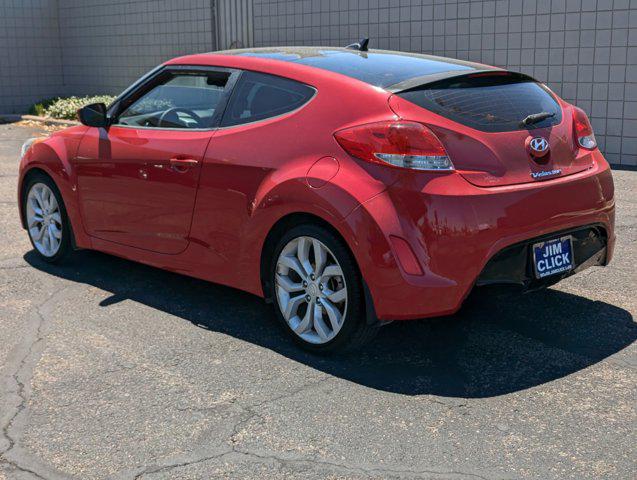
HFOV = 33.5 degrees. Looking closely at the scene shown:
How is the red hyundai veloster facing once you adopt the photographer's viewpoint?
facing away from the viewer and to the left of the viewer
